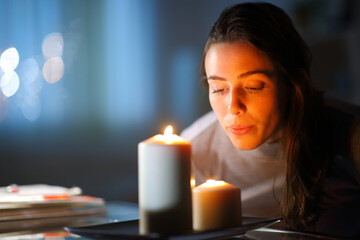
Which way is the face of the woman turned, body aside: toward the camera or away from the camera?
toward the camera

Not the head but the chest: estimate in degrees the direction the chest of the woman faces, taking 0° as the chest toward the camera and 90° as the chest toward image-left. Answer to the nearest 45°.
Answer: approximately 45°
